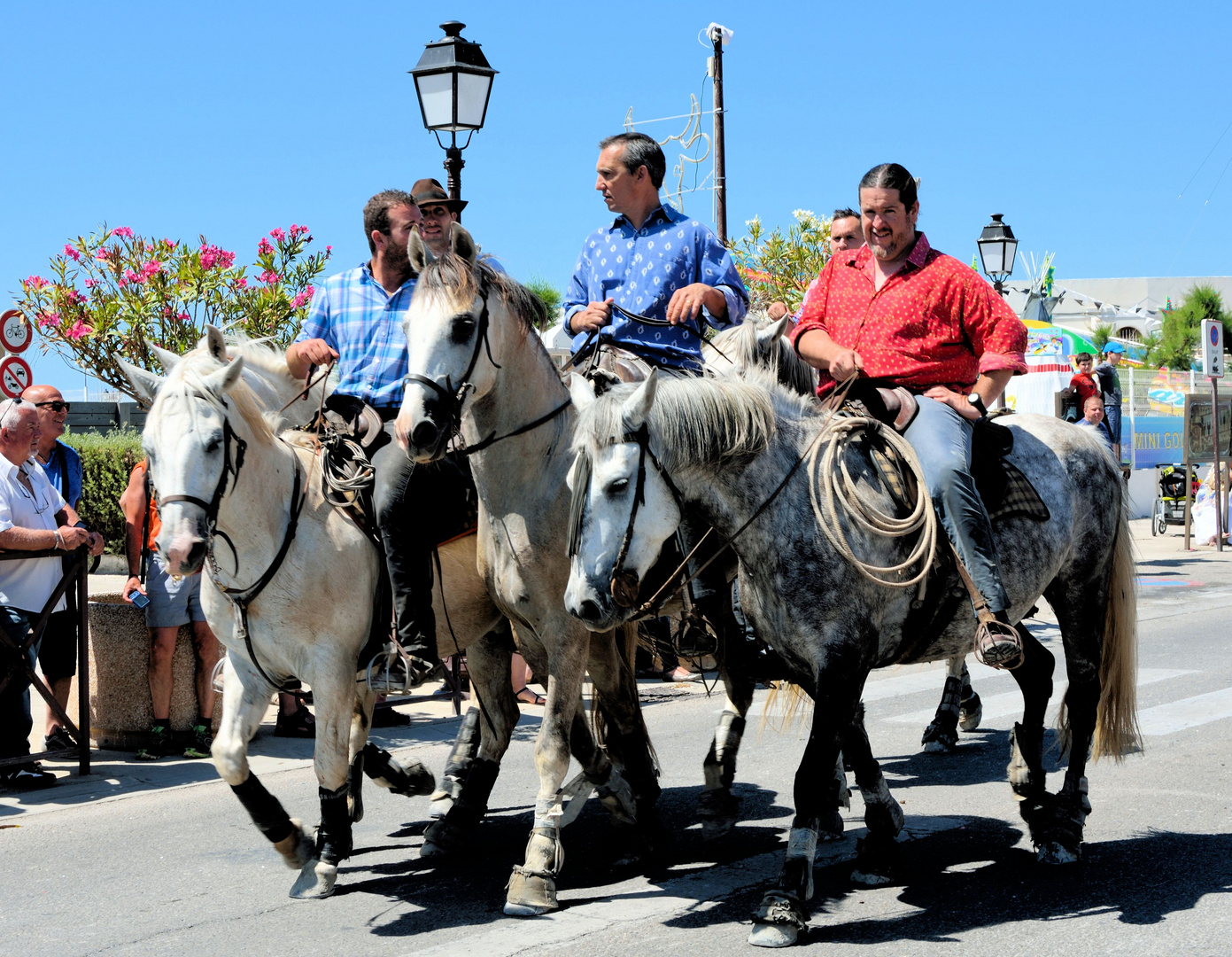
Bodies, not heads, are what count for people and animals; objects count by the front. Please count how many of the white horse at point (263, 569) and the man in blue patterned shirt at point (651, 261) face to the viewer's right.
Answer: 0

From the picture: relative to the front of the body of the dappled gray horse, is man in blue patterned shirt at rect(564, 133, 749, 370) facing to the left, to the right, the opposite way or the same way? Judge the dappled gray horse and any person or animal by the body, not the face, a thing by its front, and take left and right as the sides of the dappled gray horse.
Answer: the same way

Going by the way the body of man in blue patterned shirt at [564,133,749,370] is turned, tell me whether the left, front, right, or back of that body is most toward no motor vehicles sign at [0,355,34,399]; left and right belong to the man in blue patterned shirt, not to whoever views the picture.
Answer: right

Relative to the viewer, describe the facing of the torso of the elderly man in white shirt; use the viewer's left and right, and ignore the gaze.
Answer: facing the viewer and to the right of the viewer

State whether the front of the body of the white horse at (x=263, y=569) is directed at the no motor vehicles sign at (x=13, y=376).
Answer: no

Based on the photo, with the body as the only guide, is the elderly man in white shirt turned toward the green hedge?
no

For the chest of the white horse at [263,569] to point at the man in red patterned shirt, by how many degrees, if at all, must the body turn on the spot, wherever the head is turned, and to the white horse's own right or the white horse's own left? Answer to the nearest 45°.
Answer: approximately 135° to the white horse's own left

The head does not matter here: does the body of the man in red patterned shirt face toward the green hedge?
no

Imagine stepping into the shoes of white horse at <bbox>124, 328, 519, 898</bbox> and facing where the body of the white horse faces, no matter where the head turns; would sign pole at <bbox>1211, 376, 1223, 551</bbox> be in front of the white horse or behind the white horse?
behind

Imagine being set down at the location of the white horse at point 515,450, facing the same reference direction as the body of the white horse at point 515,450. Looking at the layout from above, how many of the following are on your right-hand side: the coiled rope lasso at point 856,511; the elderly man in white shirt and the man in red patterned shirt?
1

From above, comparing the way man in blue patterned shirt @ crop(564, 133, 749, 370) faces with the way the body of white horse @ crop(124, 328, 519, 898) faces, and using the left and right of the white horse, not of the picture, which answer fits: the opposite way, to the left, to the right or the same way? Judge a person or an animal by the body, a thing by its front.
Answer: the same way

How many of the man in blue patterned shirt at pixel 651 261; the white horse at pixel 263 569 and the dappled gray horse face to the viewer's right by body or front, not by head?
0

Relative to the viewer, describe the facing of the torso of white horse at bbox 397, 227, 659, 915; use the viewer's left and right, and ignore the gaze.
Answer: facing the viewer and to the left of the viewer

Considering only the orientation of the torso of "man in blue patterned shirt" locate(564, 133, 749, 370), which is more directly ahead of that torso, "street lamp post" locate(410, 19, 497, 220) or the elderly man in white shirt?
the elderly man in white shirt

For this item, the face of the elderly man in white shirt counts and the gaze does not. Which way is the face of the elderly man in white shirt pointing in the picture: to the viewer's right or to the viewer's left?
to the viewer's right

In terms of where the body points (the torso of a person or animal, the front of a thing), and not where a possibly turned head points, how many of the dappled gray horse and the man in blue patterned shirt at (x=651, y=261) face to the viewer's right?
0

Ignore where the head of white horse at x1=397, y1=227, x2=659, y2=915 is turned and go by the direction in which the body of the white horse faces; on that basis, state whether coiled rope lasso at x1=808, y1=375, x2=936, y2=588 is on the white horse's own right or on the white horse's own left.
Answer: on the white horse's own left

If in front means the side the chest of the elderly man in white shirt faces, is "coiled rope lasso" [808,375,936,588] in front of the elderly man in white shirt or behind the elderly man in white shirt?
in front
